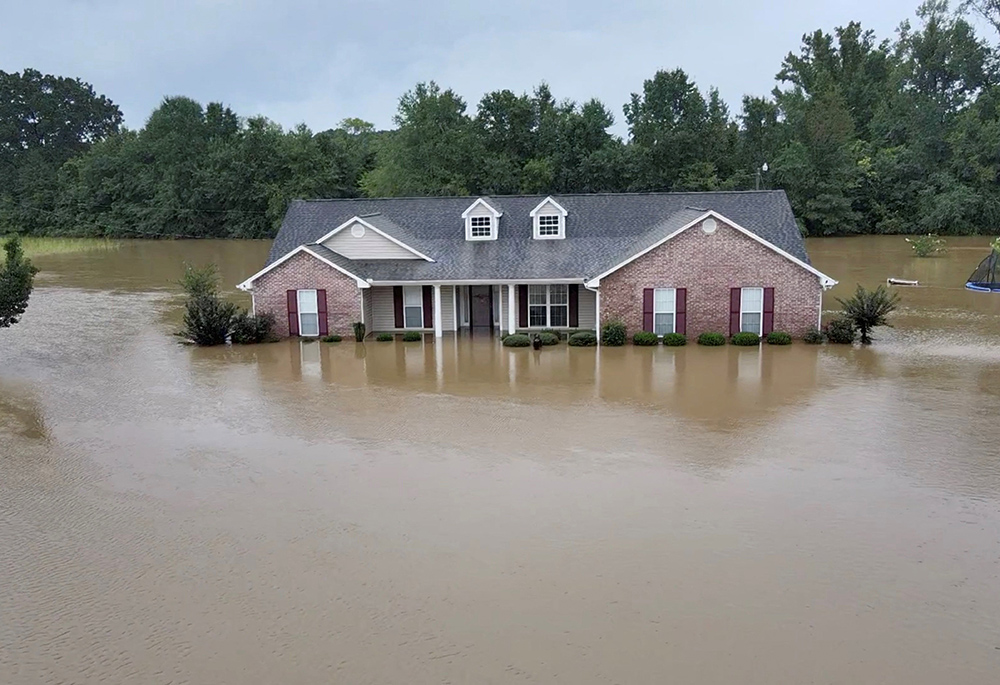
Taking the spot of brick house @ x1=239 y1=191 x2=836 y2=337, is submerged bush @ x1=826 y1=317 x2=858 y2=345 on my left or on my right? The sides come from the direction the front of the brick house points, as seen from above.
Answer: on my left

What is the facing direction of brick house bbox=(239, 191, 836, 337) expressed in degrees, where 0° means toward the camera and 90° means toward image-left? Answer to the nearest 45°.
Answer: approximately 0°

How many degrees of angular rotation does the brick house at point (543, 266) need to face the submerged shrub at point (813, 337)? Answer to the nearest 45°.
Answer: approximately 90° to its left

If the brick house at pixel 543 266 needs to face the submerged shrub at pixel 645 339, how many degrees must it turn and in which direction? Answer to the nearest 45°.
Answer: approximately 45° to its left

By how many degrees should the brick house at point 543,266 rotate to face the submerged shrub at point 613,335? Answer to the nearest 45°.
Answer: approximately 45° to its left

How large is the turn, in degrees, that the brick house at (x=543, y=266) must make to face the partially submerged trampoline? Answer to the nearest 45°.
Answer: approximately 135° to its left
